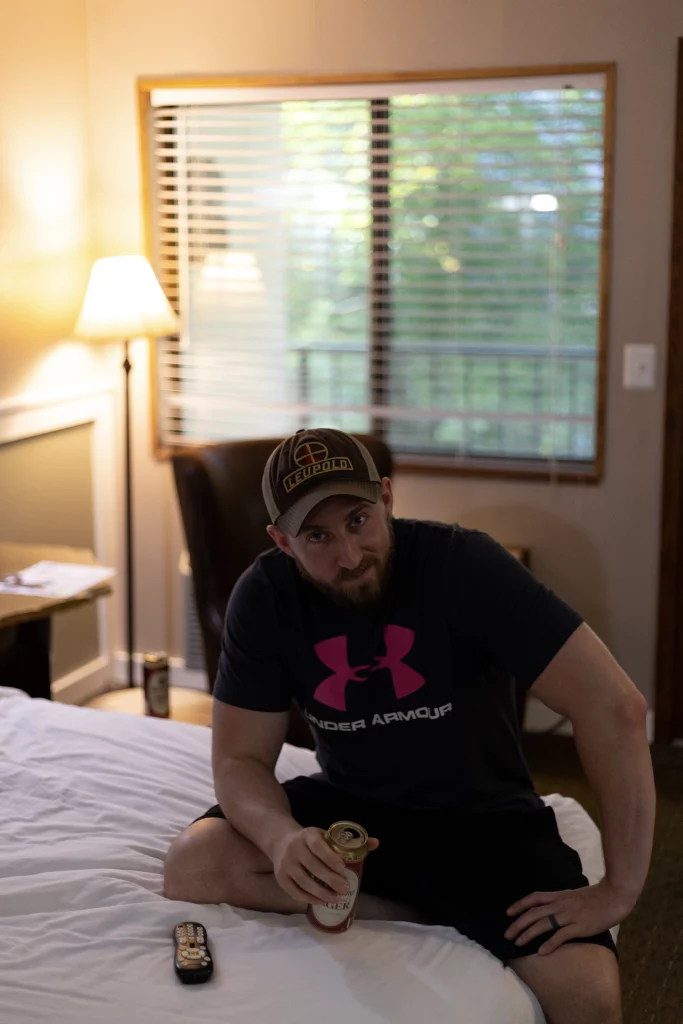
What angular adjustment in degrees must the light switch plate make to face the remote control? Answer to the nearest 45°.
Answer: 0° — it already faces it

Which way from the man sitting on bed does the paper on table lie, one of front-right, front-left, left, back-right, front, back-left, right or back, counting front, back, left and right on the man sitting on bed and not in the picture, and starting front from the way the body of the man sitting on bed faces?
back-right

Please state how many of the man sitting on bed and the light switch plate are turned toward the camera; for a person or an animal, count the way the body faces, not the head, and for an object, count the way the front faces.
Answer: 2

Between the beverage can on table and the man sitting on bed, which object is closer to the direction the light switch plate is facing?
the man sitting on bed

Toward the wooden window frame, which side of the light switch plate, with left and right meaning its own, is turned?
right

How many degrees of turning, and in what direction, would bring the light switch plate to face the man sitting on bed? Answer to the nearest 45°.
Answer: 0° — it already faces them

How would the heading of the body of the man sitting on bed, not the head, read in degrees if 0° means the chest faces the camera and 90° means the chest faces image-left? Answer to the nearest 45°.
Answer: approximately 0°

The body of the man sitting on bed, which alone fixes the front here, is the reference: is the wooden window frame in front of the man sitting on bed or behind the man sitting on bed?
behind

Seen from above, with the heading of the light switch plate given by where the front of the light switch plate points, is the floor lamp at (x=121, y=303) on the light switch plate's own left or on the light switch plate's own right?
on the light switch plate's own right

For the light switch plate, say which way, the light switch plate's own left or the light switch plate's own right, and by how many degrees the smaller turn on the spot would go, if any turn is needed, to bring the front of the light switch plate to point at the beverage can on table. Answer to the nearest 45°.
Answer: approximately 45° to the light switch plate's own right
